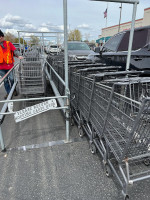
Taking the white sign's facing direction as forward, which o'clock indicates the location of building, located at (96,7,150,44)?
The building is roughly at 7 o'clock from the white sign.

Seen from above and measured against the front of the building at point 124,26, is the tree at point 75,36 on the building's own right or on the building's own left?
on the building's own right

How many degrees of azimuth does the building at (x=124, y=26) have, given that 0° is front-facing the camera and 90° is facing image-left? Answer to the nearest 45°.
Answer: approximately 45°

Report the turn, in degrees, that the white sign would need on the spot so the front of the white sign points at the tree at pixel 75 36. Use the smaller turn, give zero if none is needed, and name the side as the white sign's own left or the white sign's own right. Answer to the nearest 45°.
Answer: approximately 180°

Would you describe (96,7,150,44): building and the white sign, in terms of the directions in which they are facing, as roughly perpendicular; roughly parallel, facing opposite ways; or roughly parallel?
roughly perpendicular

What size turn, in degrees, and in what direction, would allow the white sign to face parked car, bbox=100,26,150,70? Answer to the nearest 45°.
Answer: approximately 135° to its left

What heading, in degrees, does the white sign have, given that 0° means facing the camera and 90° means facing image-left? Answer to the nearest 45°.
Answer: approximately 0°

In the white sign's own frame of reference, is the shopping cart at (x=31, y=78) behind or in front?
behind

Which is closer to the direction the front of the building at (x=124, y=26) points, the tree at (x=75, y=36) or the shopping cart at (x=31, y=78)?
the shopping cart
